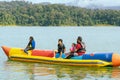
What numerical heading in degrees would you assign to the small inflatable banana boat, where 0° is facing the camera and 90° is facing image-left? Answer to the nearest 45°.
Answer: approximately 90°
